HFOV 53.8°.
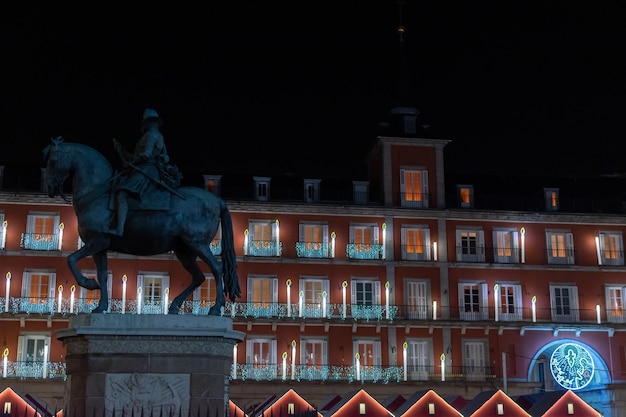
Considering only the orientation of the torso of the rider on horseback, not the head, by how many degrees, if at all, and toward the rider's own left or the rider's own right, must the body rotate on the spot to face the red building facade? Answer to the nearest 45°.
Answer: approximately 135° to the rider's own right

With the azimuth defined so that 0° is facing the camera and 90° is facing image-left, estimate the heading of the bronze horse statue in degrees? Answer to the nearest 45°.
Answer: approximately 90°

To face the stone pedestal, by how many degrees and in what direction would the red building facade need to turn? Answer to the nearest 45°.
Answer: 0° — it already faces it

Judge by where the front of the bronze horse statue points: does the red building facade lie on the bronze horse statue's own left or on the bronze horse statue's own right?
on the bronze horse statue's own right

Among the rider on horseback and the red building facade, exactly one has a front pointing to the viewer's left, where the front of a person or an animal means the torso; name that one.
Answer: the rider on horseback

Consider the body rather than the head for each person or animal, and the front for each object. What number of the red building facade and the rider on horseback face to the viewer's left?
1

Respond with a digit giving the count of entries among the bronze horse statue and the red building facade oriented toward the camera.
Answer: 1

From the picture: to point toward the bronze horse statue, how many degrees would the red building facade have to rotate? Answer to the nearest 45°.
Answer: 0° — it already faces it

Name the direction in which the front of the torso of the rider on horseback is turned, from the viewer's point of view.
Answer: to the viewer's left

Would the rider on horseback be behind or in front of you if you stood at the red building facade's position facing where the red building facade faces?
in front
